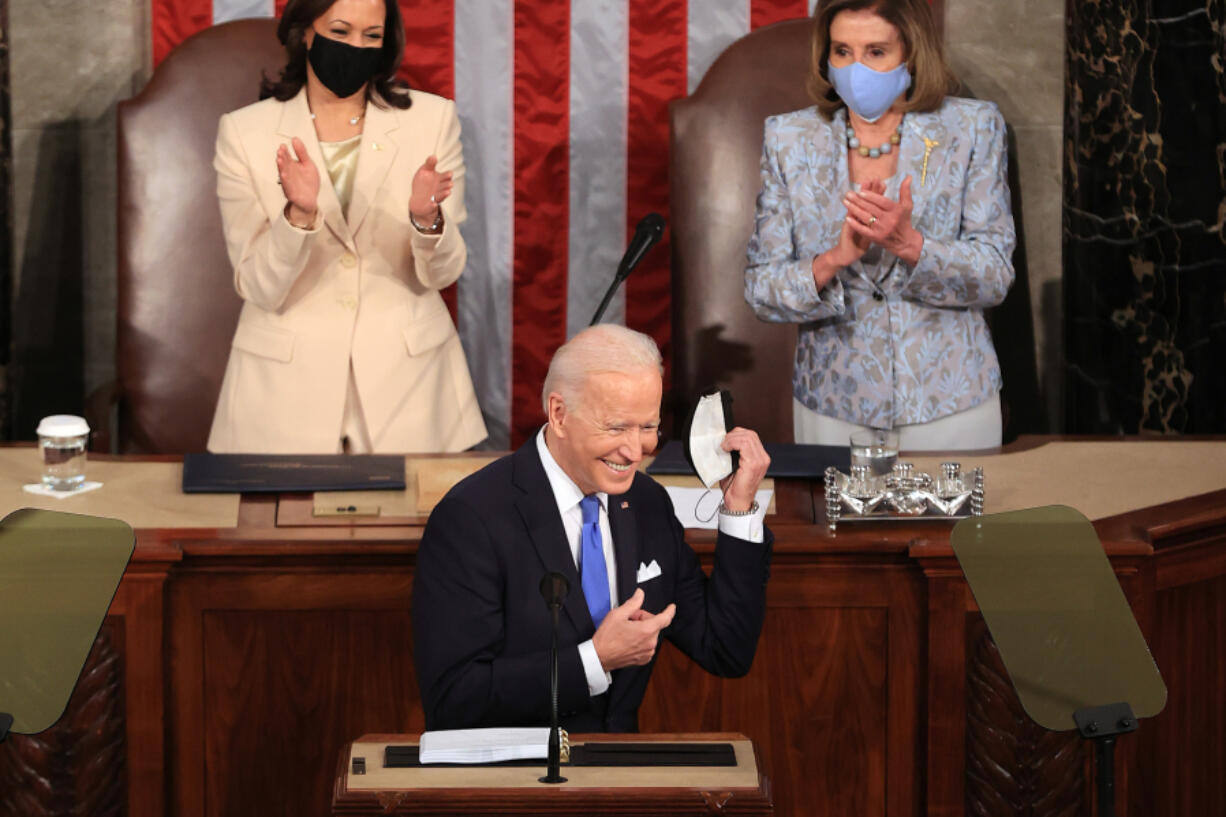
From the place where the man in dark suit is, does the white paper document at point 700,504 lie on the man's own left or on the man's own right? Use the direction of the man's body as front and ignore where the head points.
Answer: on the man's own left

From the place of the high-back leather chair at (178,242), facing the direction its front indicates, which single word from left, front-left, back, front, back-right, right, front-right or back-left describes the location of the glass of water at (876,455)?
front-left

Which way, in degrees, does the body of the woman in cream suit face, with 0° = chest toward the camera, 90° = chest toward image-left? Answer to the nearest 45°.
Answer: approximately 0°

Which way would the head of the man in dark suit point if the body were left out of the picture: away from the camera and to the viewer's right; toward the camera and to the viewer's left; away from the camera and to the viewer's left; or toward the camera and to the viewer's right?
toward the camera and to the viewer's right

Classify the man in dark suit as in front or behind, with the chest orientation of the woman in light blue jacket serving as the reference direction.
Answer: in front

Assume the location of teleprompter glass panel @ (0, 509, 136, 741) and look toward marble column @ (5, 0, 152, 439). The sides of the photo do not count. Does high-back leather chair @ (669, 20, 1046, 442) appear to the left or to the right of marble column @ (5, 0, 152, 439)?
right

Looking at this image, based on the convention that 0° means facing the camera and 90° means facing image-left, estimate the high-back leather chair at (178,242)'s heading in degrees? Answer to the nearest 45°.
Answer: approximately 0°

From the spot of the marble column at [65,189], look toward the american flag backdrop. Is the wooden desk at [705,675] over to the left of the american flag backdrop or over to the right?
right

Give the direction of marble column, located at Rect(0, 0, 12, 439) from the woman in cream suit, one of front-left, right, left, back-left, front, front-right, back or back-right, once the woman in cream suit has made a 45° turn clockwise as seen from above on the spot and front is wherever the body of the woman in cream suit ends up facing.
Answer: right

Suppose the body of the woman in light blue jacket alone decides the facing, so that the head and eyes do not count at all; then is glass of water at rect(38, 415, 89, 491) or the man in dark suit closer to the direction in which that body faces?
the man in dark suit

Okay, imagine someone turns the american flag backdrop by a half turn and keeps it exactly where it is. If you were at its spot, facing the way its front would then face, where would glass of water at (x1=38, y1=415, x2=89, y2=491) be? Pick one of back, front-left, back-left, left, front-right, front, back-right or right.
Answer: back-left
